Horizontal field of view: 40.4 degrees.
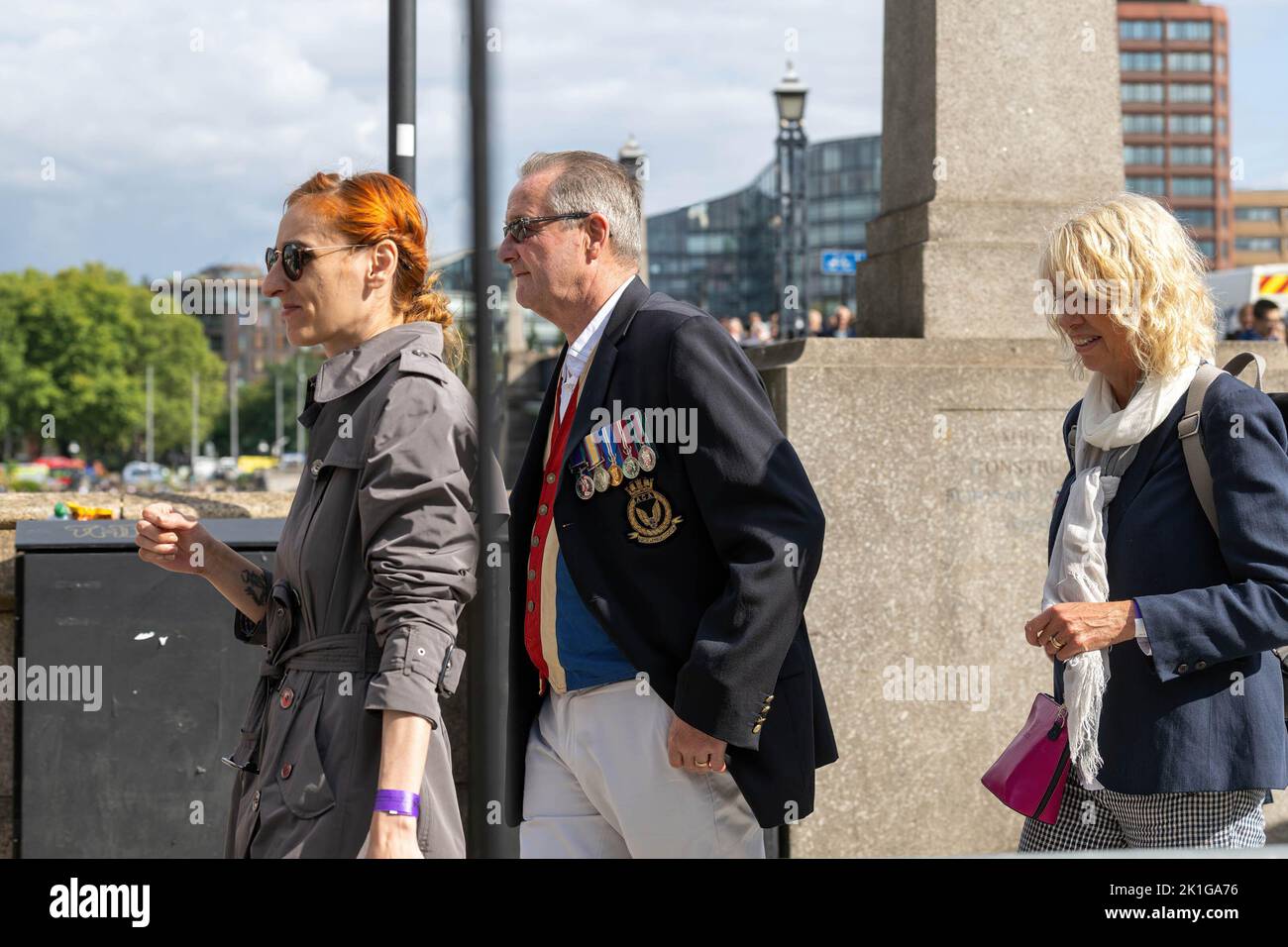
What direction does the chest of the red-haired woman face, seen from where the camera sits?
to the viewer's left

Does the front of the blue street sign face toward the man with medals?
yes

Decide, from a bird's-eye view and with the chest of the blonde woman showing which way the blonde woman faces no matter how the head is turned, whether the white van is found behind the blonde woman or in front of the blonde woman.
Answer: behind

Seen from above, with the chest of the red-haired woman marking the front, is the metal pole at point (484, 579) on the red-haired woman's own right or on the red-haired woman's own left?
on the red-haired woman's own right

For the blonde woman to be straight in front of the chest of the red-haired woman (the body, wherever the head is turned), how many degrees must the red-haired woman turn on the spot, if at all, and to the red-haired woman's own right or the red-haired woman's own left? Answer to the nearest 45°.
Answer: approximately 180°

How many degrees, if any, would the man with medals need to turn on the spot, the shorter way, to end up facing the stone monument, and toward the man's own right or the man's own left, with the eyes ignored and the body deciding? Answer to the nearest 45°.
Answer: approximately 135° to the man's own right

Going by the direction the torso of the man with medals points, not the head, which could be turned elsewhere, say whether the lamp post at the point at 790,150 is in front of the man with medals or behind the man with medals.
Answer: behind
